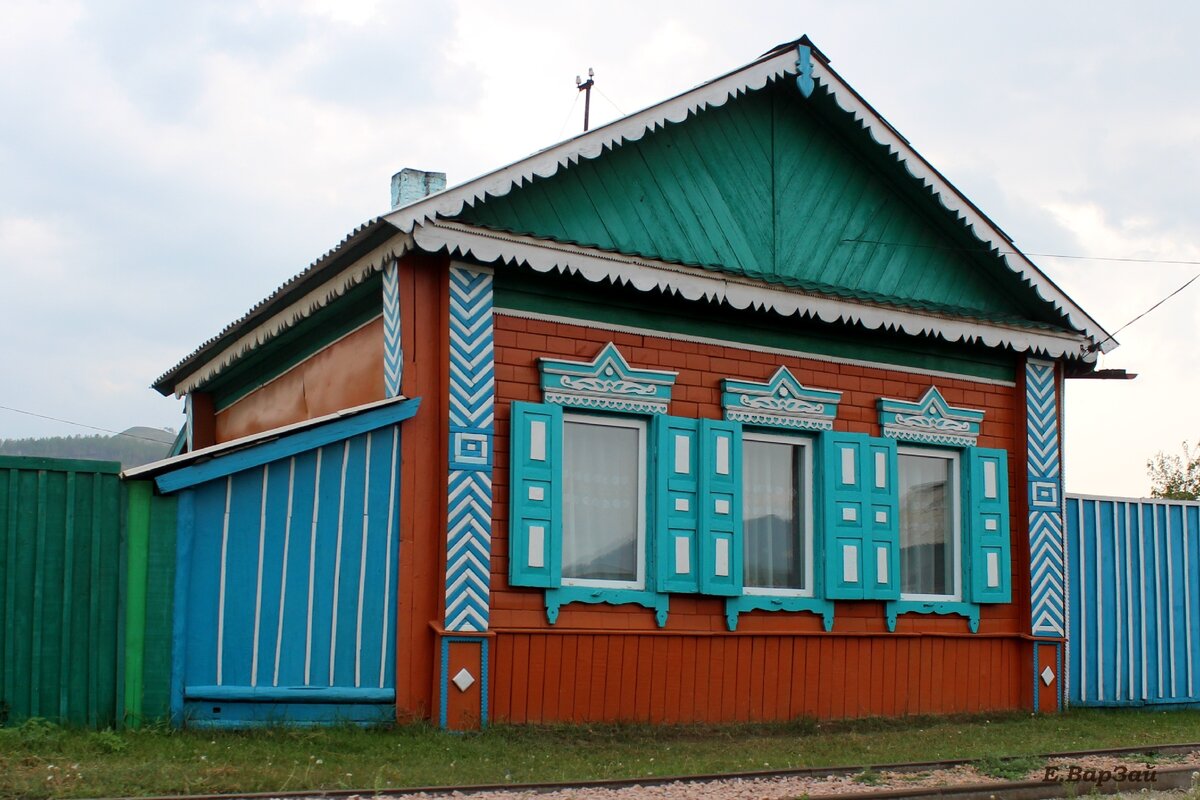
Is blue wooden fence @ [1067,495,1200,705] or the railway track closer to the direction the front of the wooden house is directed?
the railway track

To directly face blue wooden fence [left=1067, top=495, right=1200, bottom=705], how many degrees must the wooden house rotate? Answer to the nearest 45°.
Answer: approximately 90° to its left

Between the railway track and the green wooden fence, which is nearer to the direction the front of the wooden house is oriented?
the railway track

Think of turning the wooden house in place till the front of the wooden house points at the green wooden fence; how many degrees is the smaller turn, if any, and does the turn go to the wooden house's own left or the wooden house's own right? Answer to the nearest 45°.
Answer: approximately 90° to the wooden house's own right
